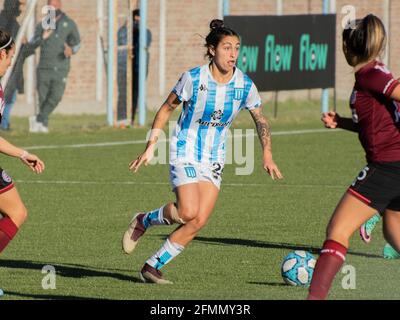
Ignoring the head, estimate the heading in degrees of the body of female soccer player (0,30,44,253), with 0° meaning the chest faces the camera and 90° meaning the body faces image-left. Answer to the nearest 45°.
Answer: approximately 270°

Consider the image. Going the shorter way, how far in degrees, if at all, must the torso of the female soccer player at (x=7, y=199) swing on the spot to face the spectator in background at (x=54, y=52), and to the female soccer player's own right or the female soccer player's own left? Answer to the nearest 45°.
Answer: approximately 90° to the female soccer player's own left

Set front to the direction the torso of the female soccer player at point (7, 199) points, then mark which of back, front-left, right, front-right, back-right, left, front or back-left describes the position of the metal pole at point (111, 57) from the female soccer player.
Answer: left

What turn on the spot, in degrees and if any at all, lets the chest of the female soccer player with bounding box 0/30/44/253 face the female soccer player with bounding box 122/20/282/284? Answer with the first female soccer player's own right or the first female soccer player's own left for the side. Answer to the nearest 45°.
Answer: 0° — they already face them

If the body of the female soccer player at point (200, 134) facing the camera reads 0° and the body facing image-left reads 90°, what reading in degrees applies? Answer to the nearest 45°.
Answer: approximately 315°

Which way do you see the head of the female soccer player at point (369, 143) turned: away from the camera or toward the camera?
away from the camera

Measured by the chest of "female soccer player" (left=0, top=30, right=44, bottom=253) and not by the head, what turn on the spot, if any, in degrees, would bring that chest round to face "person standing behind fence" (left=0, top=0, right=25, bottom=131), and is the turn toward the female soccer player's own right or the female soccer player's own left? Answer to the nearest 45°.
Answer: approximately 90° to the female soccer player's own left

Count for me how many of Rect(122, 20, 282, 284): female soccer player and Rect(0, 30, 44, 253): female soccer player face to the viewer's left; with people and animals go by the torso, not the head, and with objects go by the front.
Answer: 0

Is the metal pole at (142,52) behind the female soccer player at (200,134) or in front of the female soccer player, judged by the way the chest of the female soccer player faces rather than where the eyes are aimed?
behind

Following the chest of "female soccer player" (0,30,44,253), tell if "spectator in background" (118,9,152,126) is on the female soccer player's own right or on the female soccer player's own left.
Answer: on the female soccer player's own left

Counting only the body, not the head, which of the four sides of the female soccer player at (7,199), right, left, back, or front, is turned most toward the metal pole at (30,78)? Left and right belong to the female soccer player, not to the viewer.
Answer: left

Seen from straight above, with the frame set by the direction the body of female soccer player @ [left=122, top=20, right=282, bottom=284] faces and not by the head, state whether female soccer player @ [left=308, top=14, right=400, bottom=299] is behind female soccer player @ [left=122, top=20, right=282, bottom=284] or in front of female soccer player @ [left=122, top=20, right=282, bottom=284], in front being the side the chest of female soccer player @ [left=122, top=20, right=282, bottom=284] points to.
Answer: in front

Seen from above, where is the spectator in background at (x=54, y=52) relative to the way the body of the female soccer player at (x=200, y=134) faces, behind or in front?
behind

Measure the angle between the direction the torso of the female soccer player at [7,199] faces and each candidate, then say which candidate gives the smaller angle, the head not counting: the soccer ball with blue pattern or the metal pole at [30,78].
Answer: the soccer ball with blue pattern
